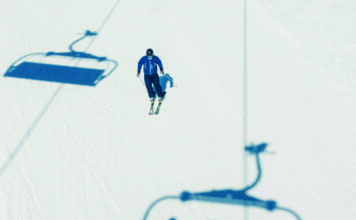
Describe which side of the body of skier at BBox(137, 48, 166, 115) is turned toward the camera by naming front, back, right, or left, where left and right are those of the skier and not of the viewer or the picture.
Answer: front
